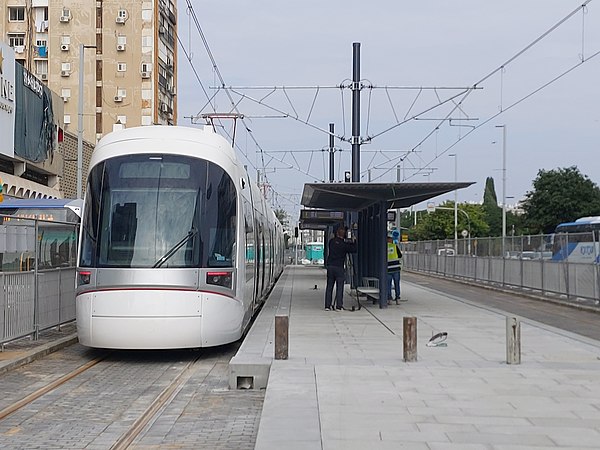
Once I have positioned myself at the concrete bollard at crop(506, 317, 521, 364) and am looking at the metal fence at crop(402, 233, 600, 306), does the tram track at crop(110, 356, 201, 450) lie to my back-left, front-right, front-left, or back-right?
back-left

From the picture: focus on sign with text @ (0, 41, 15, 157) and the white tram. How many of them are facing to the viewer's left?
0

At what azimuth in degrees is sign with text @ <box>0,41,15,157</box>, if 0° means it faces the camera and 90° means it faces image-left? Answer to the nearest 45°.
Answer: approximately 315°

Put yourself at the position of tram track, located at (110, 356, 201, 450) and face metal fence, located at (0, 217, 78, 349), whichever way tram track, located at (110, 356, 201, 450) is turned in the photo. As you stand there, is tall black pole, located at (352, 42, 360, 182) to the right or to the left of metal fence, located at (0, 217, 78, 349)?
right

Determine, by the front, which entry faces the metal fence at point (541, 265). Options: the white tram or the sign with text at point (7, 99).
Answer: the sign with text

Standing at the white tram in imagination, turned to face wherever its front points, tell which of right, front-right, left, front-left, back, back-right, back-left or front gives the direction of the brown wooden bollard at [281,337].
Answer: front-left

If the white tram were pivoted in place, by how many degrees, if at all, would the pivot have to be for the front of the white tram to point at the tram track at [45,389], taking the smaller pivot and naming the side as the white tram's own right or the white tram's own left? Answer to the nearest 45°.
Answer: approximately 45° to the white tram's own right

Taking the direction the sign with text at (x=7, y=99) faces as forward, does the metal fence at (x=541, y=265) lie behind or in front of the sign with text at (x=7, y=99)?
in front

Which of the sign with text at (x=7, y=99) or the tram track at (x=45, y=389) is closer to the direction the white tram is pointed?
the tram track

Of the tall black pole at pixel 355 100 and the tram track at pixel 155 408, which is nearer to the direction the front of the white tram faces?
the tram track
